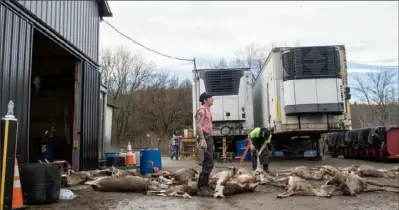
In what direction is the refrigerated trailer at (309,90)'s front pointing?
toward the camera

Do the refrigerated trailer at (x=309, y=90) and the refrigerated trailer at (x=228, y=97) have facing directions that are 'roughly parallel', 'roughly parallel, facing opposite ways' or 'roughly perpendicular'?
roughly parallel

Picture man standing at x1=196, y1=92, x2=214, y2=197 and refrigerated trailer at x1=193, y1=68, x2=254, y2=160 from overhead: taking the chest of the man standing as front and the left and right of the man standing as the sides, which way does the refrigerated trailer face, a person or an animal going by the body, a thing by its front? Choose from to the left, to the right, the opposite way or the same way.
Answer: to the right

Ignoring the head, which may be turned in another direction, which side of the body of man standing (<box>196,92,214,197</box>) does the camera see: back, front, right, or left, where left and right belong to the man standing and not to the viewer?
right

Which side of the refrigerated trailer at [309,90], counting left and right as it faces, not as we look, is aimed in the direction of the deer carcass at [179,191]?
front

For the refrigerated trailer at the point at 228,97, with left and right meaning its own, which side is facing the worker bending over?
front

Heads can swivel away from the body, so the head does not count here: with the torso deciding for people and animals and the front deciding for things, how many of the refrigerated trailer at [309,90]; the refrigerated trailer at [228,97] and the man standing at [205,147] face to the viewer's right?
1

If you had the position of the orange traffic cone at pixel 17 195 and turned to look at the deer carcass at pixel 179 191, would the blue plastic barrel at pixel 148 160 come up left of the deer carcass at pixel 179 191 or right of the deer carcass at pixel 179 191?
left

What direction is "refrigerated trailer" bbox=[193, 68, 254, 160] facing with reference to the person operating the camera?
facing the viewer

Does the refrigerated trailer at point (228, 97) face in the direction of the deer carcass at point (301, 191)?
yes

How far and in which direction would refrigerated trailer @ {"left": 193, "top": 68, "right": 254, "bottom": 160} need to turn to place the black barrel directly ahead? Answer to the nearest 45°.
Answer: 0° — it already faces it

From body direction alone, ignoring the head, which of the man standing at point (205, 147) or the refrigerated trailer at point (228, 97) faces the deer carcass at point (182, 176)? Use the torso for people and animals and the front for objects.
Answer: the refrigerated trailer

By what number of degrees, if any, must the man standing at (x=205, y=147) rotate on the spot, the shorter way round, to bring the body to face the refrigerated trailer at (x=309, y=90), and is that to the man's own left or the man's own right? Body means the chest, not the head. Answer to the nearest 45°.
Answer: approximately 45° to the man's own left

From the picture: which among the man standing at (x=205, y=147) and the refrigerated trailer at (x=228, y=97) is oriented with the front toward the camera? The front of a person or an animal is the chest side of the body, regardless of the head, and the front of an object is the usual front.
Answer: the refrigerated trailer

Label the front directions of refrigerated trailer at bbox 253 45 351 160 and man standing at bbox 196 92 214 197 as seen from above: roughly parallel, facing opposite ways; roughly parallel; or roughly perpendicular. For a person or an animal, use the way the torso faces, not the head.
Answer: roughly perpendicular
